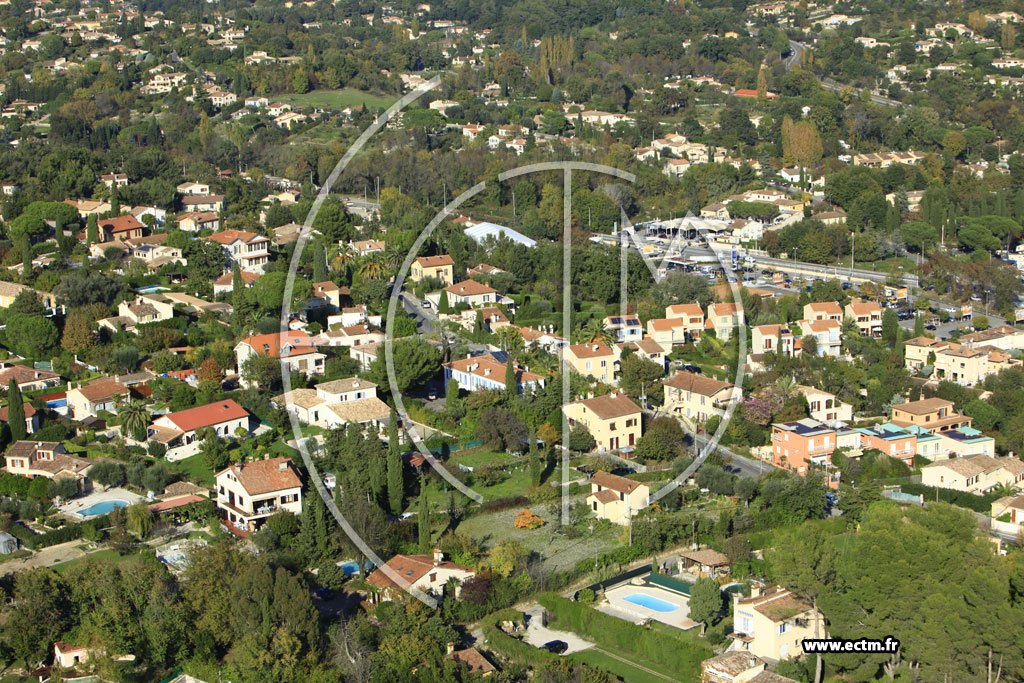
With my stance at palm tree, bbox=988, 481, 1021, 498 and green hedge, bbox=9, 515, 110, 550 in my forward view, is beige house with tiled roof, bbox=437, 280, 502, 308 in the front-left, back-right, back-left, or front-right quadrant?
front-right

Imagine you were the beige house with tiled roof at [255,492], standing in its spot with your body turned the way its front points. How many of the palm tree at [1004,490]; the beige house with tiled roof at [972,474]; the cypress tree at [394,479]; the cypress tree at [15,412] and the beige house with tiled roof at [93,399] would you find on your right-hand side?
2

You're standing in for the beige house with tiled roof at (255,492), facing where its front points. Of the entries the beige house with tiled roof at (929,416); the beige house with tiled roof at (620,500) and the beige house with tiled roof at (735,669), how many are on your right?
0

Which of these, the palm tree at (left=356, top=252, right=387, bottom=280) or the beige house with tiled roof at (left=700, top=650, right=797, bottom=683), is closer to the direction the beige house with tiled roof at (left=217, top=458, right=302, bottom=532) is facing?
the beige house with tiled roof

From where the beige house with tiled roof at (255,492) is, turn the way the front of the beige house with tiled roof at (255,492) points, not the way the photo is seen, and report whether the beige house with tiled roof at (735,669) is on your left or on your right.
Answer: on your left

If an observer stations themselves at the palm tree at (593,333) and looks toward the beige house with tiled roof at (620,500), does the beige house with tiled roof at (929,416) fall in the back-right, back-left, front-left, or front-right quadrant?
front-left

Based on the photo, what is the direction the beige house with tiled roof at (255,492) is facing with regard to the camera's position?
facing the viewer and to the left of the viewer

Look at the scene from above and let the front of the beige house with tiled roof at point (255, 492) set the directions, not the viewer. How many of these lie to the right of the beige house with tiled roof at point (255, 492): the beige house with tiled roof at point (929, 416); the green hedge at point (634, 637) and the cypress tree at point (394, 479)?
0

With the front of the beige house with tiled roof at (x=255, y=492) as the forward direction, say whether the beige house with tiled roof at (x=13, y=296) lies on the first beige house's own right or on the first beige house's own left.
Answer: on the first beige house's own right

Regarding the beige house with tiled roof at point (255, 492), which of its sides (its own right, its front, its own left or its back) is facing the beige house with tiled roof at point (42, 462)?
right

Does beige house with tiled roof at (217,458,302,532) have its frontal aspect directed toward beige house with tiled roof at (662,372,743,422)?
no

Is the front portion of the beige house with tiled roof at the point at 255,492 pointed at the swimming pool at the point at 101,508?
no

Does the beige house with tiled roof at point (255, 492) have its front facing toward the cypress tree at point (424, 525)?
no

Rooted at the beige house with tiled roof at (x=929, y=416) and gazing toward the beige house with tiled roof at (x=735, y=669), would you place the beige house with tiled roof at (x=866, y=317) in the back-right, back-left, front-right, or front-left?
back-right

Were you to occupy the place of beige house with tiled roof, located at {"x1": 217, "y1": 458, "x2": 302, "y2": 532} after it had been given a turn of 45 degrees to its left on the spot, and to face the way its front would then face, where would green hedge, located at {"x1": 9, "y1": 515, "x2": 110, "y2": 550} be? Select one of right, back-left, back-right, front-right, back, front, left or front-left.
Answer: right
